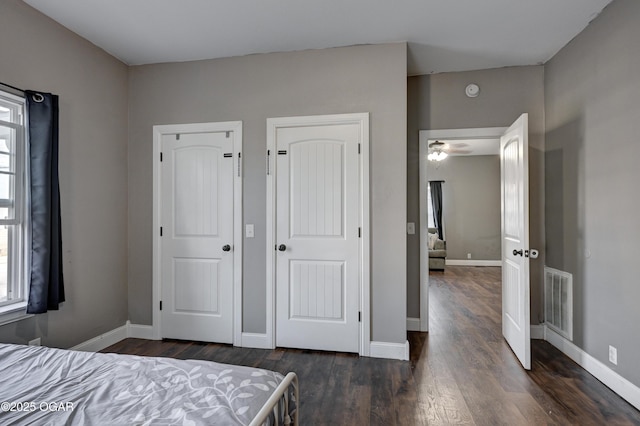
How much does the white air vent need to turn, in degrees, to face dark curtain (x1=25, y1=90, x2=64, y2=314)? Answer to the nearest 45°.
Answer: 0° — it already faces it

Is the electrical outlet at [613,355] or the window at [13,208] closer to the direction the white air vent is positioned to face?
the window

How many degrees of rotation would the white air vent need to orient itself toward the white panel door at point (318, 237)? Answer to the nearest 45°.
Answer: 0° — it already faces it

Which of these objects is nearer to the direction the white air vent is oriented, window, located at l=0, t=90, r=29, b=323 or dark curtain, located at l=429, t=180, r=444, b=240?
the window

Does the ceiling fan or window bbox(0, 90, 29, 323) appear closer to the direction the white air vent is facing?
the window

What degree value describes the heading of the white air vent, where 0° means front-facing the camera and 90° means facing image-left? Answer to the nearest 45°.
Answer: approximately 45°

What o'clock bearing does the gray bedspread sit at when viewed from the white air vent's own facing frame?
The gray bedspread is roughly at 11 o'clock from the white air vent.

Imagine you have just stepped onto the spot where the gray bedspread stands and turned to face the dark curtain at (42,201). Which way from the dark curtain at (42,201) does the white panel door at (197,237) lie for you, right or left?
right

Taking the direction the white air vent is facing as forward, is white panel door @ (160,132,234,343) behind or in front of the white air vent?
in front

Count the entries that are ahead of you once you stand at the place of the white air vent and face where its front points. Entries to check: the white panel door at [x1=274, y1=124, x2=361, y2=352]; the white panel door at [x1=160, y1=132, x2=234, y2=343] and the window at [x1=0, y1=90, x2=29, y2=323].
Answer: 3

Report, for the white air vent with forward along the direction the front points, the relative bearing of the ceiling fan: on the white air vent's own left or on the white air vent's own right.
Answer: on the white air vent's own right

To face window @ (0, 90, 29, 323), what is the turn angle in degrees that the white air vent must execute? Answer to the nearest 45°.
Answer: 0° — it already faces it
